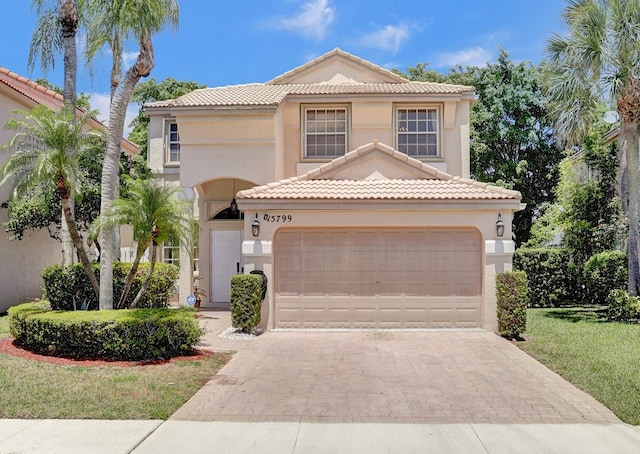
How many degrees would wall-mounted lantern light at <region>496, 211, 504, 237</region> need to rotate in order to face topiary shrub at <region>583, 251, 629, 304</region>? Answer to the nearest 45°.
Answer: approximately 135° to its left

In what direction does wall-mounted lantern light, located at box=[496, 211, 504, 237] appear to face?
toward the camera

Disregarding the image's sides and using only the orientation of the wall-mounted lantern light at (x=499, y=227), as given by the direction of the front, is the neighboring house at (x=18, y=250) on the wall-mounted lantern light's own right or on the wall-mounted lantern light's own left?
on the wall-mounted lantern light's own right

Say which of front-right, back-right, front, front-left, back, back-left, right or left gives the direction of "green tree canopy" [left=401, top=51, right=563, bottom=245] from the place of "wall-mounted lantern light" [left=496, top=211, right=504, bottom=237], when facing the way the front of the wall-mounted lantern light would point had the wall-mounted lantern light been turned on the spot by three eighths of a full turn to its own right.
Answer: front-right

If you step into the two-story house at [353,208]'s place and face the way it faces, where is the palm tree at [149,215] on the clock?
The palm tree is roughly at 2 o'clock from the two-story house.

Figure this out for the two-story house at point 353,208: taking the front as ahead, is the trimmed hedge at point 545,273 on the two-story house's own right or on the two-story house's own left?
on the two-story house's own left

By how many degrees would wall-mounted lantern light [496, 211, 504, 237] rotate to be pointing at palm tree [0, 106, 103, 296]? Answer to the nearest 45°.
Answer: approximately 45° to its right

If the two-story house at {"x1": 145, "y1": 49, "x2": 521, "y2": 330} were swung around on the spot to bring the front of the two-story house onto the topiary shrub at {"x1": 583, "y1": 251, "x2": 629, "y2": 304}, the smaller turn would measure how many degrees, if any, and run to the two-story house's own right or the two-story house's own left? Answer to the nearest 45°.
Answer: approximately 135° to the two-story house's own left

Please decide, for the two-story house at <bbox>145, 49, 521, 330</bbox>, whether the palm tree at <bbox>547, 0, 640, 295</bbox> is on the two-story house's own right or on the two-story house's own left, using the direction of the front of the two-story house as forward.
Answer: on the two-story house's own left

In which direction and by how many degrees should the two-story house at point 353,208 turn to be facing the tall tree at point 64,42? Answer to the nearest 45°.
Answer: approximately 90° to its right

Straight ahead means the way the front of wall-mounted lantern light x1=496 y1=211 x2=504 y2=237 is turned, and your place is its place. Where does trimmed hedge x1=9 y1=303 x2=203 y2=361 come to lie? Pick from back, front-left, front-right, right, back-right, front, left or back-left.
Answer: front-right

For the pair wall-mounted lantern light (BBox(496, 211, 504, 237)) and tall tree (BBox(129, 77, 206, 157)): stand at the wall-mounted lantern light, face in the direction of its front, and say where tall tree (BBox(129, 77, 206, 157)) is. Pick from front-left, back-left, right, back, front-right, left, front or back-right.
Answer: back-right
